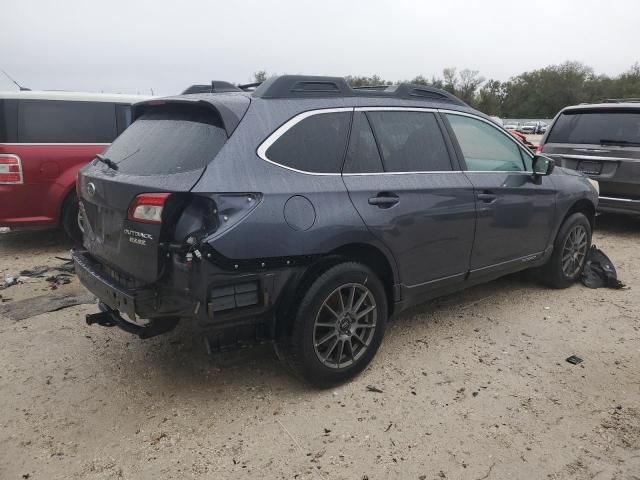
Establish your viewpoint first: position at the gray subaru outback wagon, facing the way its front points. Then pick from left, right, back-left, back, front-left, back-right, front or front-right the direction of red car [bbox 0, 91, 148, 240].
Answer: left

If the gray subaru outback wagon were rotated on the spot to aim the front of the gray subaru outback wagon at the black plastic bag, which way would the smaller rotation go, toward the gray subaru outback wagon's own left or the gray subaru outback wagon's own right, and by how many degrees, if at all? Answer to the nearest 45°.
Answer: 0° — it already faces it

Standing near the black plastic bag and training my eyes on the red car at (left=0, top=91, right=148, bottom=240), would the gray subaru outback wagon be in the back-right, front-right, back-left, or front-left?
front-left

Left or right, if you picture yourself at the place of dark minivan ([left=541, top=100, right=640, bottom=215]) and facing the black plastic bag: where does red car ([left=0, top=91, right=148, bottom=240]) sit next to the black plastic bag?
right

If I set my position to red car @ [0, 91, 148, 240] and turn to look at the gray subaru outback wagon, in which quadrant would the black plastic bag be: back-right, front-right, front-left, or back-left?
front-left

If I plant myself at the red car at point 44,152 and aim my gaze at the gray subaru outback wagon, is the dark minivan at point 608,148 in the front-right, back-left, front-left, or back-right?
front-left

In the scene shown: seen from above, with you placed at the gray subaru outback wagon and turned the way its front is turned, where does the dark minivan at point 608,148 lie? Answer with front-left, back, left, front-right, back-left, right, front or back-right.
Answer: front

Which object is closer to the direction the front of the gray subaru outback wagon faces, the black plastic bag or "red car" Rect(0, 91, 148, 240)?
the black plastic bag

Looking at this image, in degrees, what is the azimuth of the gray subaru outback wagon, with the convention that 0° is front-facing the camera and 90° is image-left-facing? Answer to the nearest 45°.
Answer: approximately 225°
